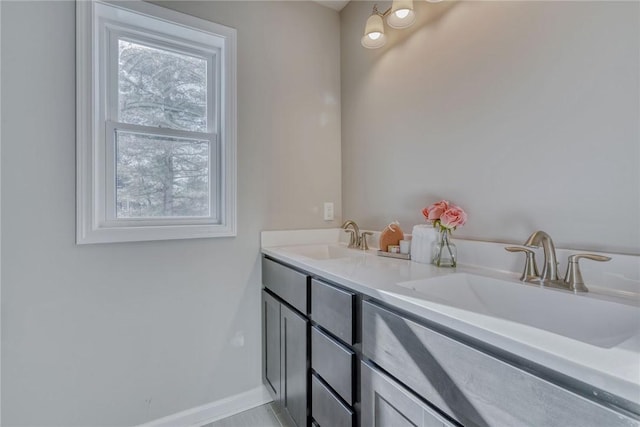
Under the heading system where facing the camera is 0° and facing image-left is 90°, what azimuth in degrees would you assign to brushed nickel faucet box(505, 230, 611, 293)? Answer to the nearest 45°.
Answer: approximately 45°

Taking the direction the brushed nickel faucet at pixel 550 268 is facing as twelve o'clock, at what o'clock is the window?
The window is roughly at 1 o'clock from the brushed nickel faucet.

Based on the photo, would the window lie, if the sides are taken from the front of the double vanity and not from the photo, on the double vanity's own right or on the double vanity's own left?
on the double vanity's own right

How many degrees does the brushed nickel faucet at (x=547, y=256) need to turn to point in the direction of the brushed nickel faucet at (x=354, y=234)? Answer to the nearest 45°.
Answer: approximately 90° to its right

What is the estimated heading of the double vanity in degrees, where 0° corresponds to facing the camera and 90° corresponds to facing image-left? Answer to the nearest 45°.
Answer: approximately 45°
